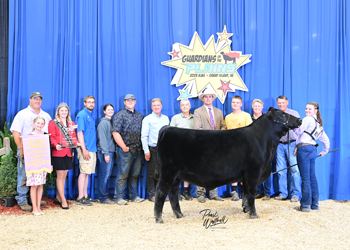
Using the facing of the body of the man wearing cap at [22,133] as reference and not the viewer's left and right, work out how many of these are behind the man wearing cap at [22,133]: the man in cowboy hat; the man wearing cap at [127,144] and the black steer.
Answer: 0

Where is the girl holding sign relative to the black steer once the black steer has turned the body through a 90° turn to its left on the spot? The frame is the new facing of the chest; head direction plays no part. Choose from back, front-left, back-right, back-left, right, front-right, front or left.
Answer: left

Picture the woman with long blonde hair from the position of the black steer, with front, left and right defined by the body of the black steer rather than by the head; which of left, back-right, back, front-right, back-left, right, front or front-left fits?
back

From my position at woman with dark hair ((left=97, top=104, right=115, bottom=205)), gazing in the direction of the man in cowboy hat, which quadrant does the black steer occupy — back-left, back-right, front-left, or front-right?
front-right

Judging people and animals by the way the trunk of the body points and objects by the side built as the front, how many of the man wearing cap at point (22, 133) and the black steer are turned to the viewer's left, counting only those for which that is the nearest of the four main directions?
0

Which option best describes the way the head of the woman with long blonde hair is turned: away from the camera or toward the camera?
toward the camera

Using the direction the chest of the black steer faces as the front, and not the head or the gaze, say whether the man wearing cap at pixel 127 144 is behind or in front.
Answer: behind

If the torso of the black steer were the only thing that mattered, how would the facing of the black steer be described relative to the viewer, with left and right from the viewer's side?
facing to the right of the viewer

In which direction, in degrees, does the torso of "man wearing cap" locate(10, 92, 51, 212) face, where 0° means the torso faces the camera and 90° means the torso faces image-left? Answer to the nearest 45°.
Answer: approximately 315°

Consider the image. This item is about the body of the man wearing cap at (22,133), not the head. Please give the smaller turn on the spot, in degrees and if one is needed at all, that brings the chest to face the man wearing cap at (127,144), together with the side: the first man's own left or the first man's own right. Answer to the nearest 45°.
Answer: approximately 45° to the first man's own left

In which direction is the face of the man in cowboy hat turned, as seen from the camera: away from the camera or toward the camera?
toward the camera

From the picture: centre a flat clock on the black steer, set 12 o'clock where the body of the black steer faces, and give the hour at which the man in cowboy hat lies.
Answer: The man in cowboy hat is roughly at 9 o'clock from the black steer.
